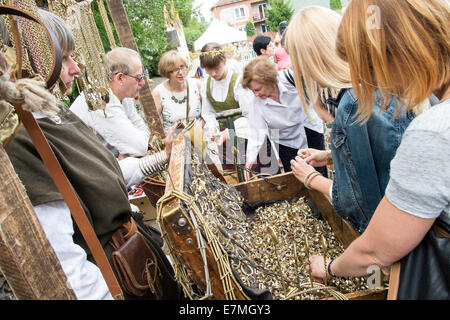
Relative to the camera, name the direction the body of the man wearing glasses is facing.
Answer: to the viewer's right

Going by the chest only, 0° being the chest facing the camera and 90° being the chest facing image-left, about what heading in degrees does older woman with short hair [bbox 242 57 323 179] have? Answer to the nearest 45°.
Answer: approximately 45°

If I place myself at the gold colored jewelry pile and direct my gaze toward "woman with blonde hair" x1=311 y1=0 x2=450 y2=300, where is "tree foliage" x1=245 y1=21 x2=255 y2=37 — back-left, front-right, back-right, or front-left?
back-left

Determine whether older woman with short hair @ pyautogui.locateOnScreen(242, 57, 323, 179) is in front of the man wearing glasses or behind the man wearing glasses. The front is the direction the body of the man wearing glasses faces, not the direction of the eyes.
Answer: in front

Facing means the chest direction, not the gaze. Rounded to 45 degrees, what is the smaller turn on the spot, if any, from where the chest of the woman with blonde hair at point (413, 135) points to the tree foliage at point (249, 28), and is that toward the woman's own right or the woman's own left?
approximately 90° to the woman's own right

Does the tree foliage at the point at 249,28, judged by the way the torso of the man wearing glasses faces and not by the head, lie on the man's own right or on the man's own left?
on the man's own left

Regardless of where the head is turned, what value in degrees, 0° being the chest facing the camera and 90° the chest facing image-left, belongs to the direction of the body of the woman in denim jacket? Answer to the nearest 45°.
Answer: approximately 90°

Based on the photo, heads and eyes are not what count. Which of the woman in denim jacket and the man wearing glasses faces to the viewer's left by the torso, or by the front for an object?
the woman in denim jacket

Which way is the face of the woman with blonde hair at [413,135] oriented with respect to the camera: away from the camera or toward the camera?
away from the camera

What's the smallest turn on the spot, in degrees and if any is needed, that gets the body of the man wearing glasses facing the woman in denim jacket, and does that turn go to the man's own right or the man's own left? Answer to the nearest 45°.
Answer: approximately 45° to the man's own right

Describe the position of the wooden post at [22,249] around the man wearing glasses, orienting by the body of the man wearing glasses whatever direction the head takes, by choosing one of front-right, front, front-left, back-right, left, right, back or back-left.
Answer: right

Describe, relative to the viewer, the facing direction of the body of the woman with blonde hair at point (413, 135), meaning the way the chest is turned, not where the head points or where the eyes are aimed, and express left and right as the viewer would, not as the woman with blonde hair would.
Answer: facing to the left of the viewer

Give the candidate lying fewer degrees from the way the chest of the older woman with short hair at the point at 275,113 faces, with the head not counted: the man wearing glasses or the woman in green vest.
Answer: the man wearing glasses

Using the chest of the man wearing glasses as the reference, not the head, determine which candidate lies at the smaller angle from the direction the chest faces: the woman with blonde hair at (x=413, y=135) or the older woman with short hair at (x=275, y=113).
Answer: the older woman with short hair
